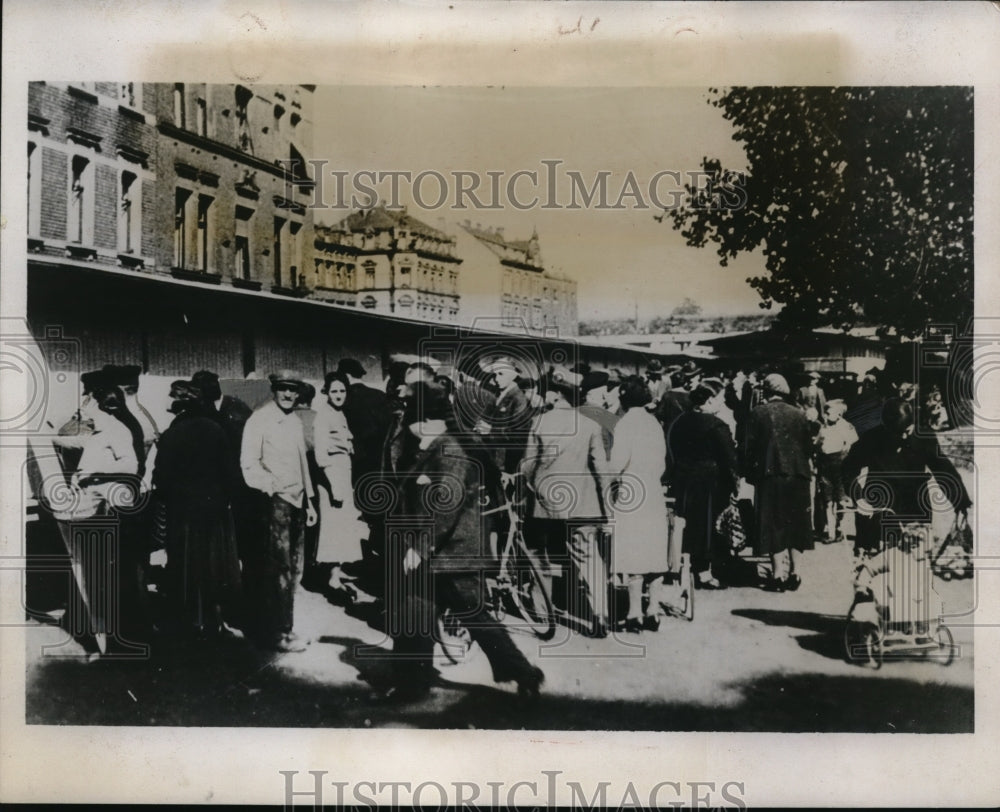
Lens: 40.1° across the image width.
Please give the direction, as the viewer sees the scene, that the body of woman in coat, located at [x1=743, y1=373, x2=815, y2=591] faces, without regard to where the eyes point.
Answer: away from the camera

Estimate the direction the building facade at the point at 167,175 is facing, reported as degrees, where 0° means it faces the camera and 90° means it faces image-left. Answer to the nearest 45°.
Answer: approximately 315°

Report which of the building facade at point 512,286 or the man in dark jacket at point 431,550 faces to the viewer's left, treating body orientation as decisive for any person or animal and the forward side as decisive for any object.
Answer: the man in dark jacket

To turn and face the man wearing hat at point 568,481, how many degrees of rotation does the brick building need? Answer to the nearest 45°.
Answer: approximately 45° to its left

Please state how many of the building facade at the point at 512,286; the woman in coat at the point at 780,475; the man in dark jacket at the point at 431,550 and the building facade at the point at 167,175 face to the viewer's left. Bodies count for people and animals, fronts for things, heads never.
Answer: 1

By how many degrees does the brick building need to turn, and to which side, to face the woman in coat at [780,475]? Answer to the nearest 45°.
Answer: approximately 45° to its left

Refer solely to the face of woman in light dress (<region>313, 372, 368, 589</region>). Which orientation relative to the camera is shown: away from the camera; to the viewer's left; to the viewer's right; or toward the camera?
toward the camera

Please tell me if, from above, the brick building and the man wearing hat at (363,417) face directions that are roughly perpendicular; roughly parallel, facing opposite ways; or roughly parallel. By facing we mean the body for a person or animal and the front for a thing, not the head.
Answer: roughly parallel, facing opposite ways

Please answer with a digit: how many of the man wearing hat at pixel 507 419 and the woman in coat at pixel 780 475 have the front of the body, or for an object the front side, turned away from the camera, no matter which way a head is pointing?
1

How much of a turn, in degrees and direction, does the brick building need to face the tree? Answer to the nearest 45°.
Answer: approximately 45° to its left

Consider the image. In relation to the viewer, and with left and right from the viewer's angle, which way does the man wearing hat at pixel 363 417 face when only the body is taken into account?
facing away from the viewer and to the left of the viewer
